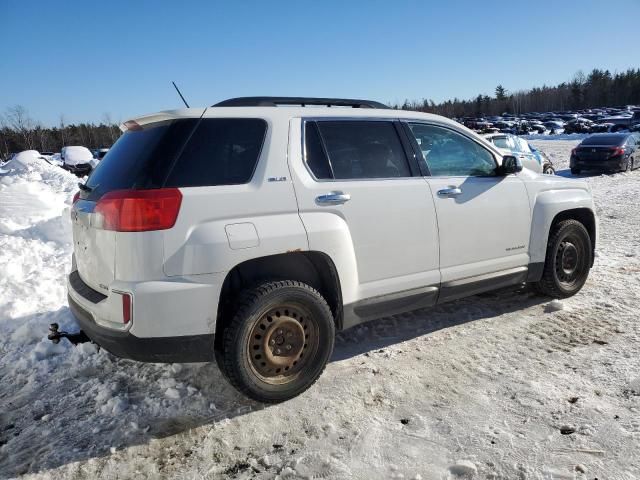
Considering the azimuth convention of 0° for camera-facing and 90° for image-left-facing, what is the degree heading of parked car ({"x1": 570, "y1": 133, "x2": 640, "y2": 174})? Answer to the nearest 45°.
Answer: approximately 225°

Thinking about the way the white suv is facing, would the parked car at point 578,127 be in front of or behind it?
in front

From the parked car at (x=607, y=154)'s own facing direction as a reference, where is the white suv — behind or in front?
behind

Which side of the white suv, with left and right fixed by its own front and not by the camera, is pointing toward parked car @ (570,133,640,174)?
front

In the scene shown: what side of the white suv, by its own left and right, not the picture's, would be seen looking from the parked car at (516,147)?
front

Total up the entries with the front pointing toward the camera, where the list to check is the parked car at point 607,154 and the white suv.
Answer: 0

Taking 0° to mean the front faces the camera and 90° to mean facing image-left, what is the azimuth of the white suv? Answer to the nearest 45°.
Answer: approximately 225°

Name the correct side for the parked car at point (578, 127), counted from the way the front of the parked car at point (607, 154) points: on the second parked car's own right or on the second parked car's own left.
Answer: on the second parked car's own left
